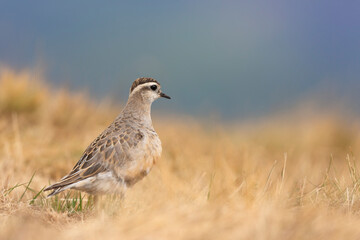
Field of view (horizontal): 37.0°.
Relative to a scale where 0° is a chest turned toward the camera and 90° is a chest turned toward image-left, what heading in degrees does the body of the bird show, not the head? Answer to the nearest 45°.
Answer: approximately 270°
